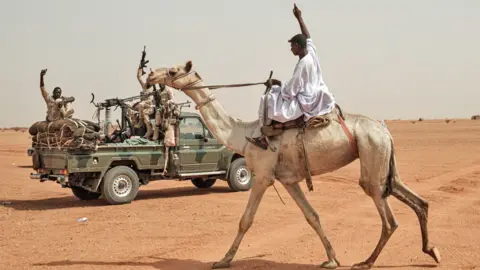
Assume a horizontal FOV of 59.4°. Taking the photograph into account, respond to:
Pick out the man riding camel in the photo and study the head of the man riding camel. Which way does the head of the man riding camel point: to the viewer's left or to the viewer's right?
to the viewer's left

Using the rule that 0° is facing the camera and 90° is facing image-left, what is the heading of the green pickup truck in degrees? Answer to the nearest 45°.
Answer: approximately 225°

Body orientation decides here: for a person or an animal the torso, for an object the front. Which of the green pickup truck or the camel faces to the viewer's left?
the camel

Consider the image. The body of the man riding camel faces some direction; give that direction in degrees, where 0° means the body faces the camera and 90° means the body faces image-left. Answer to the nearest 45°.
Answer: approximately 90°

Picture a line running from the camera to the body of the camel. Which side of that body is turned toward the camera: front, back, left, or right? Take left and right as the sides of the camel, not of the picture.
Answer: left

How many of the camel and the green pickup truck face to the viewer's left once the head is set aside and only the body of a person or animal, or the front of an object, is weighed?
1

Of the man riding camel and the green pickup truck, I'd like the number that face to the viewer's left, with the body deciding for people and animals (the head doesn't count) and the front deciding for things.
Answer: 1

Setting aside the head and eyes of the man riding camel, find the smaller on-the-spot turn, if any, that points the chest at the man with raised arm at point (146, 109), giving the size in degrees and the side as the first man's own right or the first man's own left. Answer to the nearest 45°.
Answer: approximately 45° to the first man's own right
